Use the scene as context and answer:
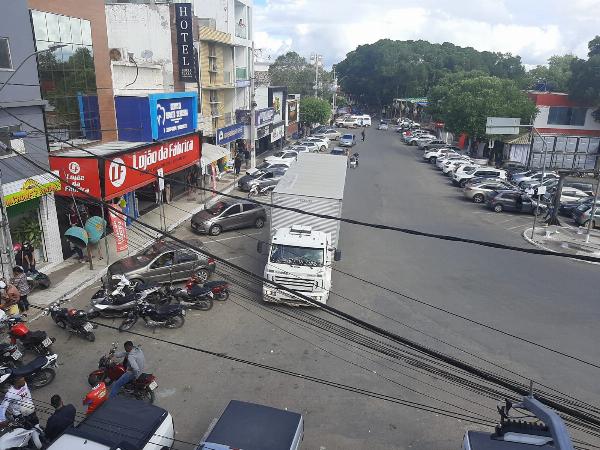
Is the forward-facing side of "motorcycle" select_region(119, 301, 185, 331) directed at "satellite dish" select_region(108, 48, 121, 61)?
no

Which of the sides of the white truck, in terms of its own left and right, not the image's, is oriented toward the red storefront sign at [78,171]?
right

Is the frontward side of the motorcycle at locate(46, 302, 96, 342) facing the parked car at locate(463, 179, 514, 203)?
no

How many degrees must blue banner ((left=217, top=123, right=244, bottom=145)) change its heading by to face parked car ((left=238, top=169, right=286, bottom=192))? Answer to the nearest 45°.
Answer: approximately 45° to its right

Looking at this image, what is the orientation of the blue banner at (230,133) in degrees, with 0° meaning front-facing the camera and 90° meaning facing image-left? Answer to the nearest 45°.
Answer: approximately 315°

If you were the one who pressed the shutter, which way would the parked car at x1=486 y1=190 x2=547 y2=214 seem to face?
facing to the right of the viewer

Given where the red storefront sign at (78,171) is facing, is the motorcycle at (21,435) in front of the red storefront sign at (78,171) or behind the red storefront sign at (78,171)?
in front
